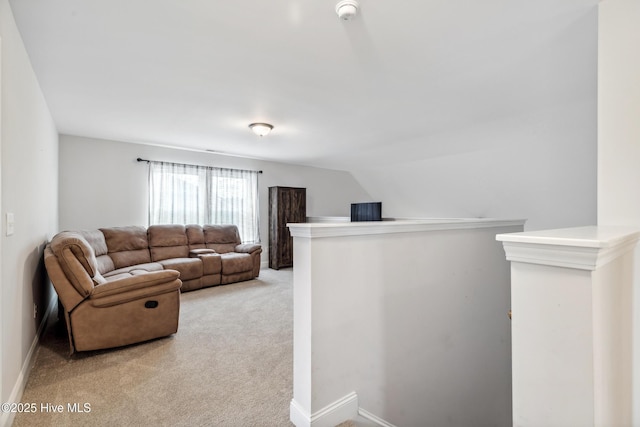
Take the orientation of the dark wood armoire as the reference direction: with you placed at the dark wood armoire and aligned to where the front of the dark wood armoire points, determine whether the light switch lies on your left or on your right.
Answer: on your right

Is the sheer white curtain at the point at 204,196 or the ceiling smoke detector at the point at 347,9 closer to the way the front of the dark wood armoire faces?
the ceiling smoke detector

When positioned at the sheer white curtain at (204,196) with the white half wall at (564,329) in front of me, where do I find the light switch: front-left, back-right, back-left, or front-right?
front-right

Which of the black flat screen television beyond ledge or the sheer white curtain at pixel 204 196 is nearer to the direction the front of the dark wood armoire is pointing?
the black flat screen television beyond ledge

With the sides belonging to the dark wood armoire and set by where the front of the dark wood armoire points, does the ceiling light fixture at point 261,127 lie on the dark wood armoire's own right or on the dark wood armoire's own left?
on the dark wood armoire's own right

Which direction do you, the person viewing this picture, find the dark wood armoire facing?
facing the viewer and to the right of the viewer

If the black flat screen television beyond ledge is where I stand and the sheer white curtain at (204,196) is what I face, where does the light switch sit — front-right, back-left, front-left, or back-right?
front-left

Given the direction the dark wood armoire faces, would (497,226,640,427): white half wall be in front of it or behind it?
in front

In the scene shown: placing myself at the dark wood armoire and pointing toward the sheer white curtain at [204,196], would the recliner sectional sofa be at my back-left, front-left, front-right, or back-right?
front-left

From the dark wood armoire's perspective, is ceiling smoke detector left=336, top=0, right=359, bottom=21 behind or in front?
in front

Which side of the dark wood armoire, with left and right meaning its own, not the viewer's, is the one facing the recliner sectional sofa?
right

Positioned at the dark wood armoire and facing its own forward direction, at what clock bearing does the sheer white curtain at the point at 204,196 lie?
The sheer white curtain is roughly at 4 o'clock from the dark wood armoire.

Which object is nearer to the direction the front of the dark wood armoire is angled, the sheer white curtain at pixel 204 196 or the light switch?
the light switch
